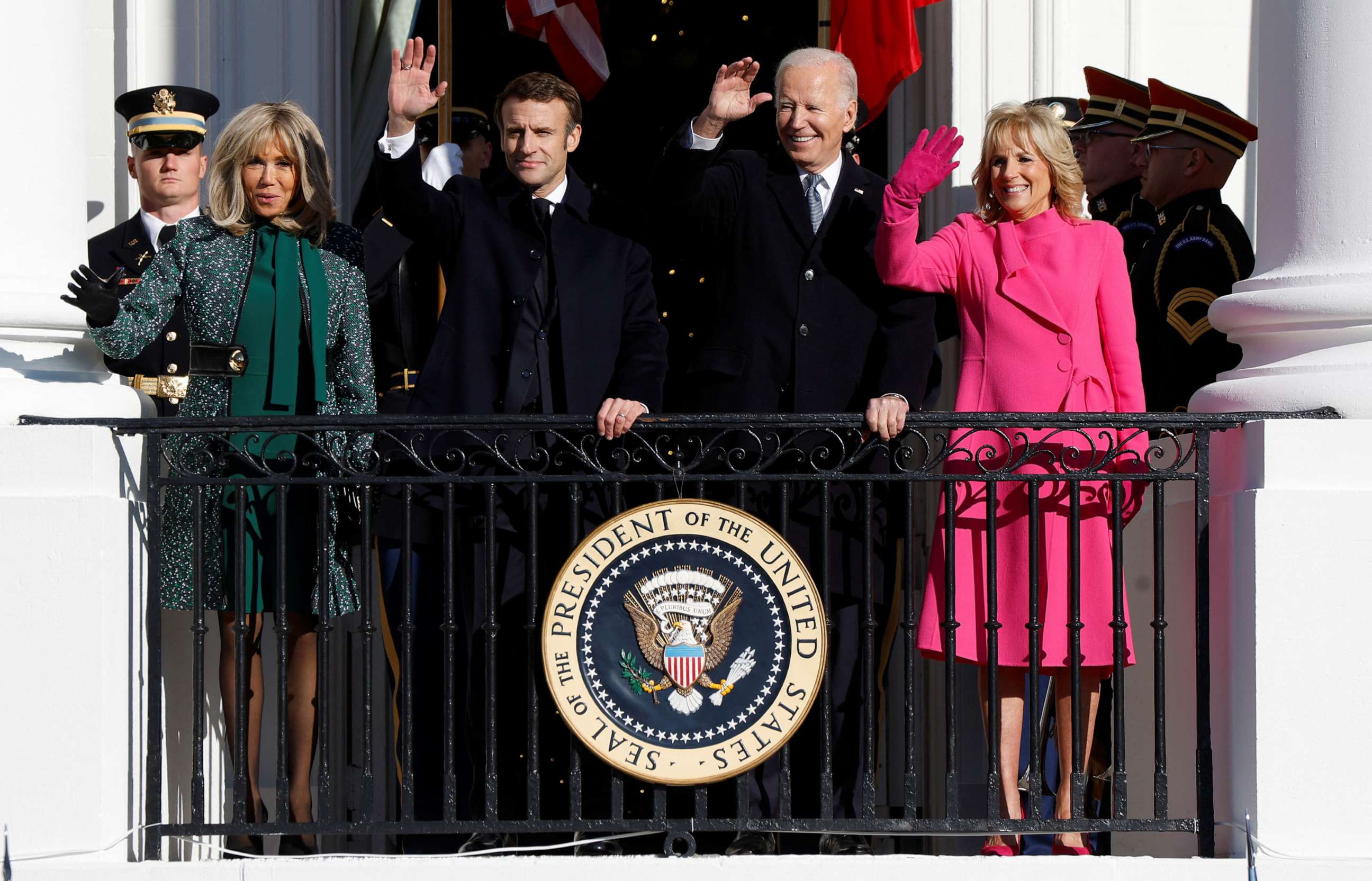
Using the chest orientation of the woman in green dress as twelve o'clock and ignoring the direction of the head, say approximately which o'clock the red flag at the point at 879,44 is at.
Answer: The red flag is roughly at 8 o'clock from the woman in green dress.

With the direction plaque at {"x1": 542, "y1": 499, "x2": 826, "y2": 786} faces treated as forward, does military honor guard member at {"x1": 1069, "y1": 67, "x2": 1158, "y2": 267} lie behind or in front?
behind

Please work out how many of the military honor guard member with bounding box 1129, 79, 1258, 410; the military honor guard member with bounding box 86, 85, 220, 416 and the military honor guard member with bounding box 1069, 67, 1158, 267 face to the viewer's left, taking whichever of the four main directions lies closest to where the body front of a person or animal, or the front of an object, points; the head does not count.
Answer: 2

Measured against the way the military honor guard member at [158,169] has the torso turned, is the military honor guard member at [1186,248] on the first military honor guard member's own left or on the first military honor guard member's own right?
on the first military honor guard member's own left

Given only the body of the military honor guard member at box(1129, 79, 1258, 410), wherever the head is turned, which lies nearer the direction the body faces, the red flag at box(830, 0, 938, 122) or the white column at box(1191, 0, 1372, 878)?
the red flag

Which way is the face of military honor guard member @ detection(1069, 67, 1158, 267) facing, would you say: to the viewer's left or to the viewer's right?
to the viewer's left

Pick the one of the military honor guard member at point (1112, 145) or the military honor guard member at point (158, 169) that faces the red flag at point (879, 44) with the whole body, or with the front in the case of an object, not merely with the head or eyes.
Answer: the military honor guard member at point (1112, 145)

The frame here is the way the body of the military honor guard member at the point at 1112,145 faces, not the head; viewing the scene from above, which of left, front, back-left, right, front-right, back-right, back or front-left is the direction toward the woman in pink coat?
left

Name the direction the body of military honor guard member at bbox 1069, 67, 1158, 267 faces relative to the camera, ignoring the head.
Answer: to the viewer's left

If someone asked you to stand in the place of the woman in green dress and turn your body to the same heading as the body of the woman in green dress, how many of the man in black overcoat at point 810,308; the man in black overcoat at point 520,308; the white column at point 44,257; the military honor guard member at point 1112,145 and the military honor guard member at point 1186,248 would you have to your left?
4

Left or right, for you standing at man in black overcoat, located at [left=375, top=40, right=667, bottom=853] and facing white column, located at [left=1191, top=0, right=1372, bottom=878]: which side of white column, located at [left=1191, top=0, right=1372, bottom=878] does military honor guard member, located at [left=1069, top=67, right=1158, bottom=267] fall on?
left

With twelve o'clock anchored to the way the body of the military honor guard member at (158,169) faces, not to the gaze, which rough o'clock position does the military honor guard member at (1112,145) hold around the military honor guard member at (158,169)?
the military honor guard member at (1112,145) is roughly at 9 o'clock from the military honor guard member at (158,169).
